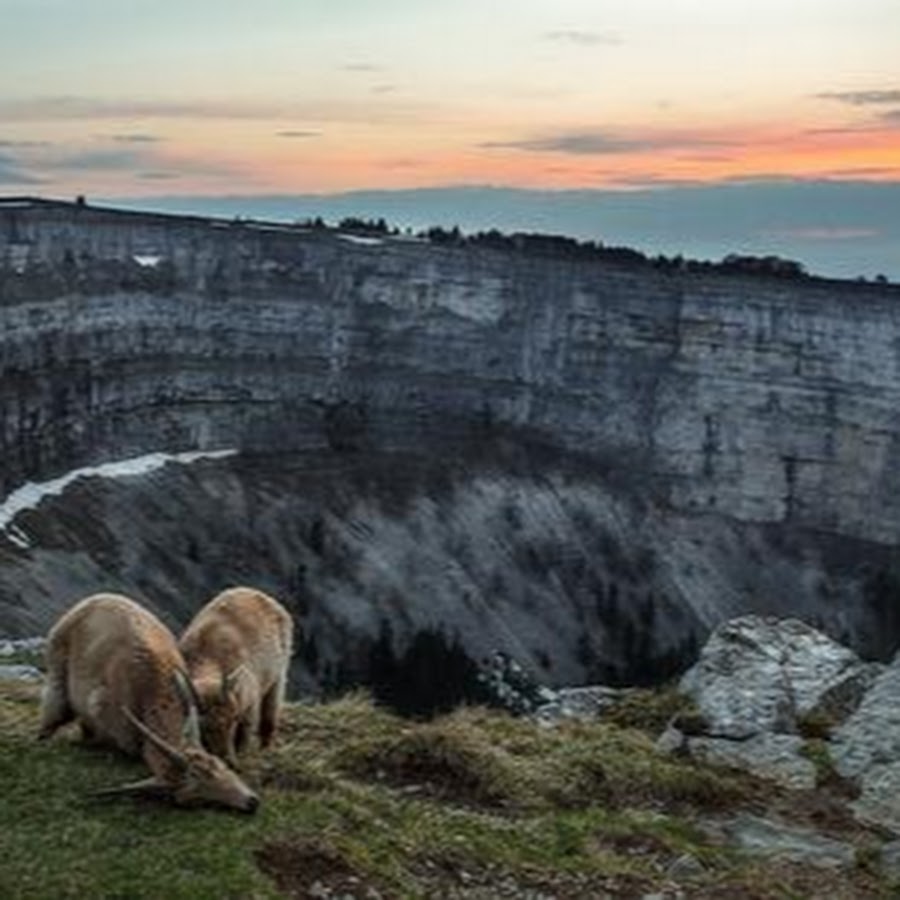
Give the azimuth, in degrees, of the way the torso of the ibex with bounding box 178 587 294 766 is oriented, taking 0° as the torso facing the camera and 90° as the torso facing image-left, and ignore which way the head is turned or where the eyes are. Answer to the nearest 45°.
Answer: approximately 45°

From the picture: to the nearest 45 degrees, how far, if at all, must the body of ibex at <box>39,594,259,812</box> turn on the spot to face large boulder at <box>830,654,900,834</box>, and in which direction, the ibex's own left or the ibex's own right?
approximately 90° to the ibex's own left

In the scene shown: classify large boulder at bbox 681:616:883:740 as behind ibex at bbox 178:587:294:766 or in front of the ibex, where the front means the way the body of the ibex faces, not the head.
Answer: behind

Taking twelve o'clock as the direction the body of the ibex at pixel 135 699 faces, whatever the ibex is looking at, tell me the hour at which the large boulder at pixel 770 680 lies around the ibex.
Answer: The large boulder is roughly at 9 o'clock from the ibex.
